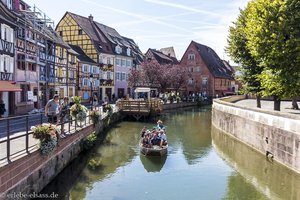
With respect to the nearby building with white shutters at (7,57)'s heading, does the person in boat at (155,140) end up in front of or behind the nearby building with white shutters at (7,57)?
in front

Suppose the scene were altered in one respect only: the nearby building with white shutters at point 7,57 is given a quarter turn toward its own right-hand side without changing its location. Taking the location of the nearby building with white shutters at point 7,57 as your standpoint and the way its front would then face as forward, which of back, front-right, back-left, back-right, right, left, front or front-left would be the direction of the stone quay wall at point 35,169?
front-left

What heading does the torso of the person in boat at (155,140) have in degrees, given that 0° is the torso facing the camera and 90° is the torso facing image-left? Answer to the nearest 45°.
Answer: approximately 0°

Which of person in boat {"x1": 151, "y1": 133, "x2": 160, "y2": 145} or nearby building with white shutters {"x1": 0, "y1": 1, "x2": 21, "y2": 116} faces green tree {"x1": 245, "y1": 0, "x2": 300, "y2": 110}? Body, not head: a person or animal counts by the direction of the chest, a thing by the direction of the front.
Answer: the nearby building with white shutters

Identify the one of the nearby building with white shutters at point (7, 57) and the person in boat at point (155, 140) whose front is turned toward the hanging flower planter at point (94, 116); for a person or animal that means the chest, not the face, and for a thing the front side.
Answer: the nearby building with white shutters

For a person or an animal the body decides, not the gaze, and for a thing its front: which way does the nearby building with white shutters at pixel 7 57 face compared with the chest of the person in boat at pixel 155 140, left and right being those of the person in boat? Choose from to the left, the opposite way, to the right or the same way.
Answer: to the left

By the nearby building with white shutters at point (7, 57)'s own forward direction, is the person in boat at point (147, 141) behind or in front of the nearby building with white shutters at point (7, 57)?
in front

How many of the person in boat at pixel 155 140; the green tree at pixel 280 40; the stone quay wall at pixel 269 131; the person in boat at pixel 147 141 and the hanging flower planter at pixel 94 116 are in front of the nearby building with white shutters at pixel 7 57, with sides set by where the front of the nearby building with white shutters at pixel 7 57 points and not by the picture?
5

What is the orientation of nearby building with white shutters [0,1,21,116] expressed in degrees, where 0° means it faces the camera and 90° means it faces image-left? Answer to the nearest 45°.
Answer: approximately 315°

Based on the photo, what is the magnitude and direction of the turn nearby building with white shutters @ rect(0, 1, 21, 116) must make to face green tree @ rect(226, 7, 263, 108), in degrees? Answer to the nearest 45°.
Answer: approximately 45° to its left

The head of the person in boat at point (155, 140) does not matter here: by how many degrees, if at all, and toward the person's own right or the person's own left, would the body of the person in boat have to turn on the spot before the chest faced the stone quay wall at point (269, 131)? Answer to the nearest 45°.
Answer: approximately 90° to the person's own left

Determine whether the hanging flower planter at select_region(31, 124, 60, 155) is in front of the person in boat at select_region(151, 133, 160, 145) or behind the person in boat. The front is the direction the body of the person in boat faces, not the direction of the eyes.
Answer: in front

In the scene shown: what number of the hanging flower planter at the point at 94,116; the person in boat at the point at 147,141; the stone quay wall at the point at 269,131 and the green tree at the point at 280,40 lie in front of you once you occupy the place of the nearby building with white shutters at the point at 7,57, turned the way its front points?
4
